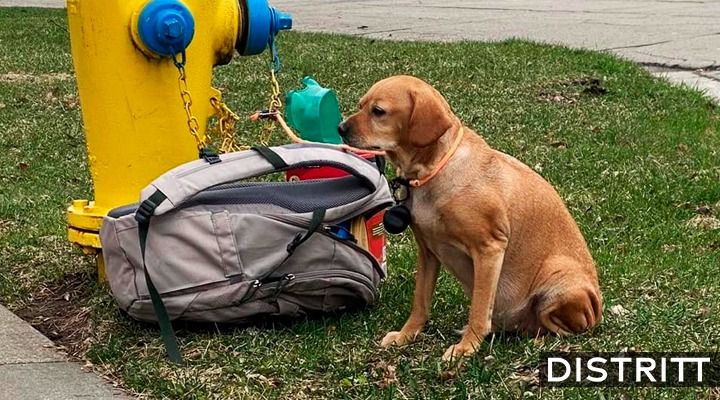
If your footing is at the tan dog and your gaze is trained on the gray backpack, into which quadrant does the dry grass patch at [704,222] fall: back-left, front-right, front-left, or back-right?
back-right

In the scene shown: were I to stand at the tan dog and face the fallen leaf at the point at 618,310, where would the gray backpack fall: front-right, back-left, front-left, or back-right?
back-left

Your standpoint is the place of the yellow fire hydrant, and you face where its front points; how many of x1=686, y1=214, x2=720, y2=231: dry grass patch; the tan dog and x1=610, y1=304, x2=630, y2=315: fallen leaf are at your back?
0
